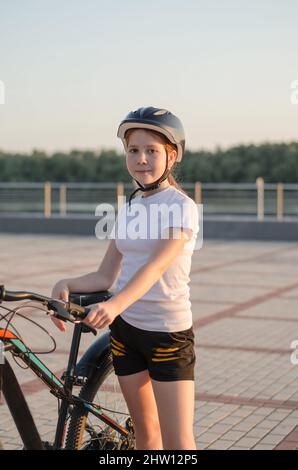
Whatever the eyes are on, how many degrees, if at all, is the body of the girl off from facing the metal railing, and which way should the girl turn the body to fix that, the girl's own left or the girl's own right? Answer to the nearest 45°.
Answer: approximately 135° to the girl's own right

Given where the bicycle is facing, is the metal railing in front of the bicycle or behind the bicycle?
behind
